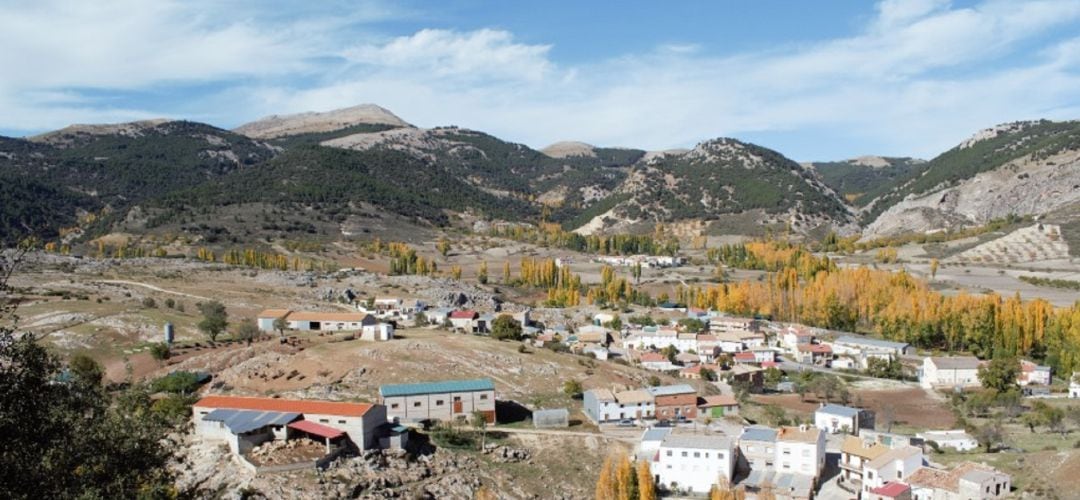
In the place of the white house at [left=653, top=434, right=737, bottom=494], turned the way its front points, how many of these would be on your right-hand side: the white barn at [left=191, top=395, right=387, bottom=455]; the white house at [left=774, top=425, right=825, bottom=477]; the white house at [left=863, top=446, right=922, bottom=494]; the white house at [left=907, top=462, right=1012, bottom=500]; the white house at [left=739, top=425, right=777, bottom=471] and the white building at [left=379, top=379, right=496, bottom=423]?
2

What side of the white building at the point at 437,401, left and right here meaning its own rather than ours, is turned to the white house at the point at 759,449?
left

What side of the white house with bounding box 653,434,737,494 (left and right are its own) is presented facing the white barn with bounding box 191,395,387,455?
right

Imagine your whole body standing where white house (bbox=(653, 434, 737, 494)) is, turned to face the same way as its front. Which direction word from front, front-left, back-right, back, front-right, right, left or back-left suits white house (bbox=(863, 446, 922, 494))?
left

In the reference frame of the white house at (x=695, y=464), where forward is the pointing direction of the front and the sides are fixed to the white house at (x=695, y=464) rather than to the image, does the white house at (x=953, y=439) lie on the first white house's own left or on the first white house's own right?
on the first white house's own left

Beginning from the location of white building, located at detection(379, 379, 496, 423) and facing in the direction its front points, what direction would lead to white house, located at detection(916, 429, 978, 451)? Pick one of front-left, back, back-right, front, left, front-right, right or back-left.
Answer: left

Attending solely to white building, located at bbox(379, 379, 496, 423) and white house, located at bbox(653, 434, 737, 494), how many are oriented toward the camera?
2

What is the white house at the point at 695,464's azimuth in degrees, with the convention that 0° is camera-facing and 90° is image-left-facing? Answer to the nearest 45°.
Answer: approximately 0°

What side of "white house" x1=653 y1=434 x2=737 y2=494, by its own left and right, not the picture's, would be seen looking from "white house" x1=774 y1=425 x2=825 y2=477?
left

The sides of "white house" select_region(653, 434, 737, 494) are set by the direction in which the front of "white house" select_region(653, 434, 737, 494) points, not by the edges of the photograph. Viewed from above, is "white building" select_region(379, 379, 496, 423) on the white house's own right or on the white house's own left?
on the white house's own right

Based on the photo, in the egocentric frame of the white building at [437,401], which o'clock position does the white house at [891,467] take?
the white house at [891,467] is roughly at 10 o'clock from the white building at [437,401].

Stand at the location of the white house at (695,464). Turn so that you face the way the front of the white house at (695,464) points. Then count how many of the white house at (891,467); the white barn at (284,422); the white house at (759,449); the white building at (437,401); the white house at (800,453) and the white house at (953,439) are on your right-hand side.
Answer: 2
